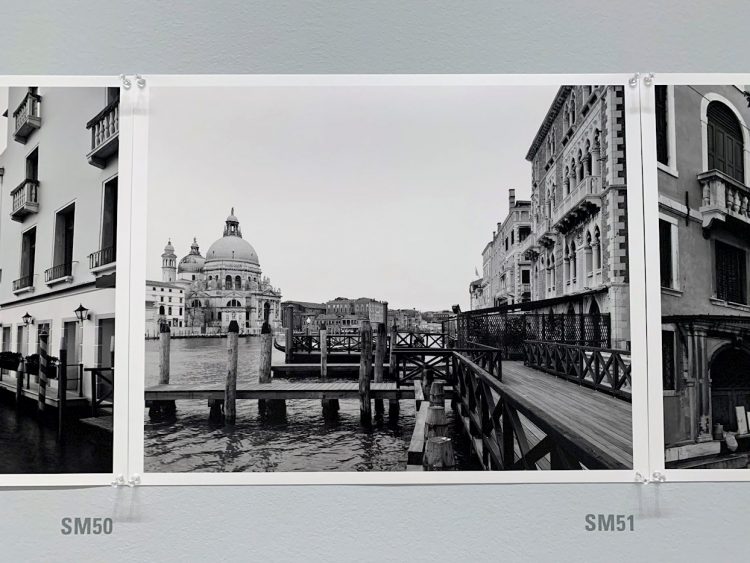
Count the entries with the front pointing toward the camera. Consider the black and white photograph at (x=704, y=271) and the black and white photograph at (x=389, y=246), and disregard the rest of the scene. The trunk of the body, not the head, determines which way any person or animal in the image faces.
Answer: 2

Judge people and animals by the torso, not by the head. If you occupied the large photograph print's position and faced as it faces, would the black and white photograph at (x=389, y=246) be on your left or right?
on your left

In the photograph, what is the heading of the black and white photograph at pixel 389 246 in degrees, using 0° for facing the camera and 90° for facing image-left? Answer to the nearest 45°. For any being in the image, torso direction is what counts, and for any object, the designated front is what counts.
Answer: approximately 0°

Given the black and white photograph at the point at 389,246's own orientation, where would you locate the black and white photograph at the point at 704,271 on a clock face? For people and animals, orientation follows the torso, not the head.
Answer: the black and white photograph at the point at 704,271 is roughly at 9 o'clock from the black and white photograph at the point at 389,246.

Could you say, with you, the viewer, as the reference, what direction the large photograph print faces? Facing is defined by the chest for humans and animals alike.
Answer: facing the viewer

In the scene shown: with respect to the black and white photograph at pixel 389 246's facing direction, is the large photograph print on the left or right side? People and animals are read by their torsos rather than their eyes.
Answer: on its right

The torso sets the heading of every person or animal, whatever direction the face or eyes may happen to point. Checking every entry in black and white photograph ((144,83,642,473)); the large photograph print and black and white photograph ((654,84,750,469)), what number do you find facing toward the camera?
3

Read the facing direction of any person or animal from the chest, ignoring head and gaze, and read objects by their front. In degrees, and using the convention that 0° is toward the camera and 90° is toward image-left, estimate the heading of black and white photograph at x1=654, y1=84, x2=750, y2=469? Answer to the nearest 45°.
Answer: approximately 0°

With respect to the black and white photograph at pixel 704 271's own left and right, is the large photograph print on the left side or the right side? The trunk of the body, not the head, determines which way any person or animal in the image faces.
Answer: on its right
